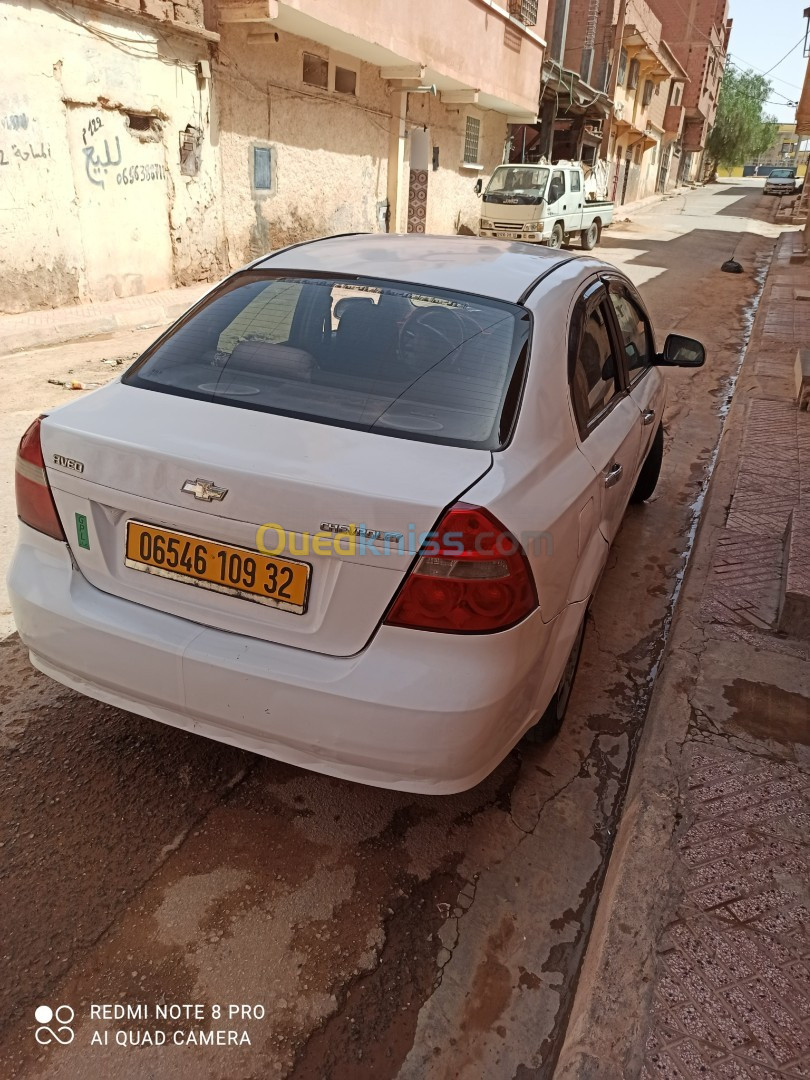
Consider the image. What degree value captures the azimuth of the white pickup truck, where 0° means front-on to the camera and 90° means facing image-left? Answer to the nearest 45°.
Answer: approximately 45°

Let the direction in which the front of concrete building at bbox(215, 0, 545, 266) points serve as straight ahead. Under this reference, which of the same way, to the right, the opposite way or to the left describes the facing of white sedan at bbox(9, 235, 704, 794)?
to the left

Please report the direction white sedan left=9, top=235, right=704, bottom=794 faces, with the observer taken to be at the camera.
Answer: facing away from the viewer and to the right of the viewer

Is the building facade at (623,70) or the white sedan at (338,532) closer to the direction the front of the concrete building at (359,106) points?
the white sedan

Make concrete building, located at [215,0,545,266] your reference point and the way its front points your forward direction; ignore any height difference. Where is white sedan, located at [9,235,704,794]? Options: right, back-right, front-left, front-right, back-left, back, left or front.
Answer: front-right

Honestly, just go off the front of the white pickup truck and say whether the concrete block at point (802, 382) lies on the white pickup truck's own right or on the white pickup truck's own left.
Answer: on the white pickup truck's own left

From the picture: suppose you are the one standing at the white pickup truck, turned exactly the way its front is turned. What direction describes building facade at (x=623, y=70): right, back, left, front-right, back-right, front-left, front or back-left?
back-right

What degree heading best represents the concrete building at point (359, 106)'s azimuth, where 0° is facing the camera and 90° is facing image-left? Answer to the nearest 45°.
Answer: approximately 315°
